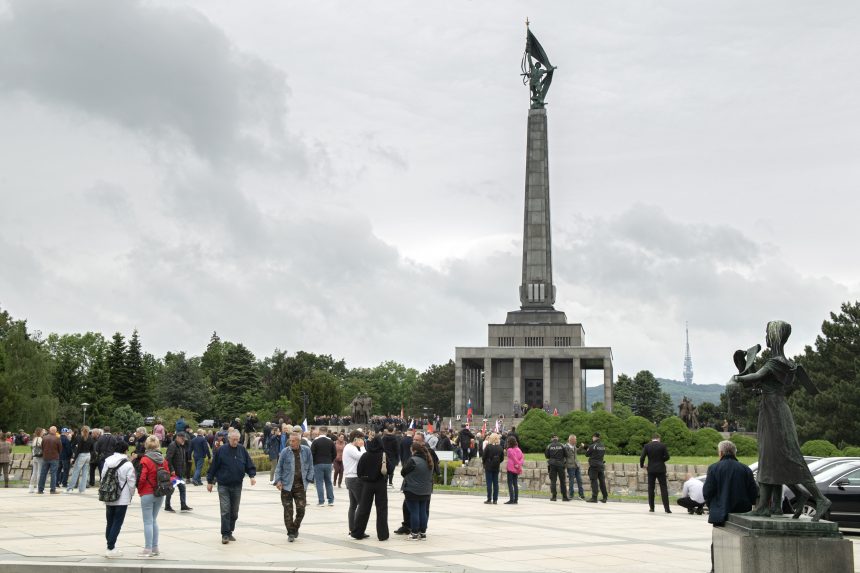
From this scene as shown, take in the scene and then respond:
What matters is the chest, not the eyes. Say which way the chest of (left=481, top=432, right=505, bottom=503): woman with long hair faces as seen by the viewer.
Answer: away from the camera

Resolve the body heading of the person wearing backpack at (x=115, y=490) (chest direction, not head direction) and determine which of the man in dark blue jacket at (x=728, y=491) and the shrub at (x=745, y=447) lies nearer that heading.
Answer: the shrub

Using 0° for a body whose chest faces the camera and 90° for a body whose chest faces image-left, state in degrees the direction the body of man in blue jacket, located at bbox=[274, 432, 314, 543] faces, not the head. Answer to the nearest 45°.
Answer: approximately 0°
